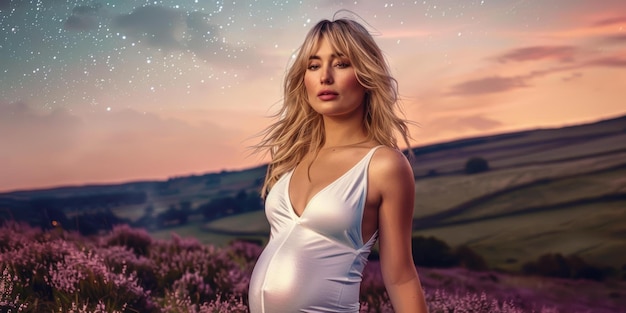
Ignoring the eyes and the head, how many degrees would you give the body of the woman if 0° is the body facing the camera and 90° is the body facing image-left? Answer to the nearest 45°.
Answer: approximately 45°

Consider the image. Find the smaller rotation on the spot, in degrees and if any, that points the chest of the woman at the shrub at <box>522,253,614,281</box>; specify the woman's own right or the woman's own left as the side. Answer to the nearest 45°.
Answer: approximately 180°
